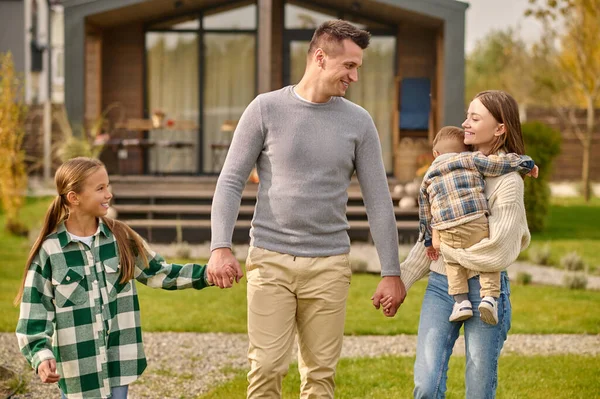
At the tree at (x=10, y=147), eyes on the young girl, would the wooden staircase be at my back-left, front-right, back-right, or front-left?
front-left

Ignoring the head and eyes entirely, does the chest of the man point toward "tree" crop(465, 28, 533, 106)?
no

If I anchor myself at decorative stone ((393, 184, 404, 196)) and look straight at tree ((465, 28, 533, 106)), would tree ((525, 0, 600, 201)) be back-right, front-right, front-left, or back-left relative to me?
front-right

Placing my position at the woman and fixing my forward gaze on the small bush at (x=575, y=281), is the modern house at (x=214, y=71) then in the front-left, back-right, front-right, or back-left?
front-left

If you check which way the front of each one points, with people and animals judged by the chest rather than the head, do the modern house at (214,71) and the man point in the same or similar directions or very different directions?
same or similar directions

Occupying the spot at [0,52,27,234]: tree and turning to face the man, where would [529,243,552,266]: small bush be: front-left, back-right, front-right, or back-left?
front-left

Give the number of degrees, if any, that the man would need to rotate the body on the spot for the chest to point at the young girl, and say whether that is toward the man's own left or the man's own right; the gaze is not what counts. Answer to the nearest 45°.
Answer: approximately 90° to the man's own right

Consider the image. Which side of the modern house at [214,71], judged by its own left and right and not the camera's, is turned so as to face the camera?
front

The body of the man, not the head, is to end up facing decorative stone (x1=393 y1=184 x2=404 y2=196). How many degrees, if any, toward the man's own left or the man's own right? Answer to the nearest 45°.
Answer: approximately 180°

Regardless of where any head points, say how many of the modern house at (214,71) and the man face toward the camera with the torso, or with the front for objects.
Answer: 2

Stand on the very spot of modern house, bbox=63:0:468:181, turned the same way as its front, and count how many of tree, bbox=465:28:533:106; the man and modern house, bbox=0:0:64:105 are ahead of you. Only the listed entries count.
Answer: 1

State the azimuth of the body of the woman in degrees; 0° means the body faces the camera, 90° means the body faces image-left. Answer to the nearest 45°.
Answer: approximately 45°

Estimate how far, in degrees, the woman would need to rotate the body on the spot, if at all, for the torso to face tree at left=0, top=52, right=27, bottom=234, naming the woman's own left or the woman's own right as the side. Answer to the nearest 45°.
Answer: approximately 90° to the woman's own right

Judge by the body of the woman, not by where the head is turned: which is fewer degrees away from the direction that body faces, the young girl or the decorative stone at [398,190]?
the young girl
